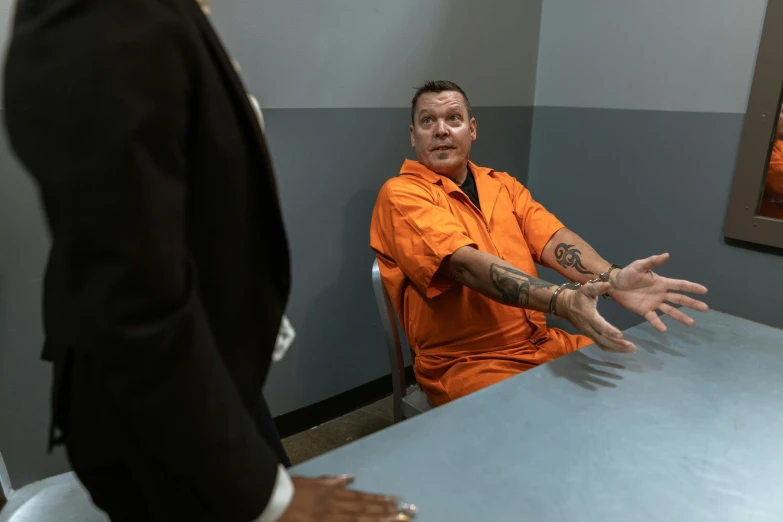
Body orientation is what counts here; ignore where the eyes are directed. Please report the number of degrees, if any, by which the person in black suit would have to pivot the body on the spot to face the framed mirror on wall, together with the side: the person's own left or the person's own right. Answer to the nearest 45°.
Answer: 0° — they already face it

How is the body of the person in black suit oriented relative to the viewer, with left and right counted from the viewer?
facing to the right of the viewer

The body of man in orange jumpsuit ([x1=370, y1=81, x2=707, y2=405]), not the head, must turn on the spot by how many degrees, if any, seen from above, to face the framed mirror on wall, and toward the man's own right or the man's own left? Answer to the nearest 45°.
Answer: approximately 90° to the man's own left

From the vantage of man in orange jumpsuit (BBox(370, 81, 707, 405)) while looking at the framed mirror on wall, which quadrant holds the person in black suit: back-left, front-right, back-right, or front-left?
back-right

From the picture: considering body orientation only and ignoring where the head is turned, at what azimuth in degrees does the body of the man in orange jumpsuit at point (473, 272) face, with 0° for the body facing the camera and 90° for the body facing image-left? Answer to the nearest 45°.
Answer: approximately 315°

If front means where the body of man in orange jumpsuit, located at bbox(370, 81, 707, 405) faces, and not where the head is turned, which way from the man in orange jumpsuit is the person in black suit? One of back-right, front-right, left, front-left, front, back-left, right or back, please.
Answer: front-right

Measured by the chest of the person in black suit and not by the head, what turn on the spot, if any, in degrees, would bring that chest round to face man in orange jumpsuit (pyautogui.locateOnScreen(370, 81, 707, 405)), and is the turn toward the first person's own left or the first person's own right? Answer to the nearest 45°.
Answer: approximately 45° to the first person's own left

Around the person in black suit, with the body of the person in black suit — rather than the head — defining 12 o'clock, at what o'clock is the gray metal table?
The gray metal table is roughly at 12 o'clock from the person in black suit.
